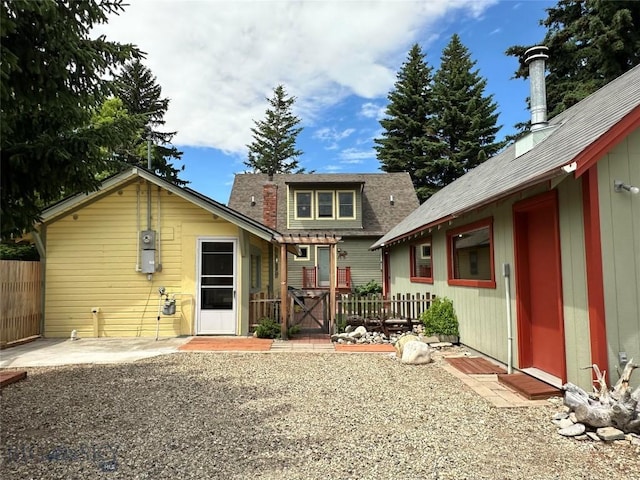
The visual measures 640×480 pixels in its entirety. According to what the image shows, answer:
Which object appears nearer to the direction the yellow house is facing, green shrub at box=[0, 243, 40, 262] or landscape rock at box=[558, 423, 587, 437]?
the landscape rock

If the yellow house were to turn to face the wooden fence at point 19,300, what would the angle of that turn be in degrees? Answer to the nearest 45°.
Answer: approximately 90° to its right

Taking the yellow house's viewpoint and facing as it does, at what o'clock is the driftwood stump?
The driftwood stump is roughly at 11 o'clock from the yellow house.

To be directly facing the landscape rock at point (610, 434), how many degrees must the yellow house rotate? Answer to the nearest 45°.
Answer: approximately 45° to its left

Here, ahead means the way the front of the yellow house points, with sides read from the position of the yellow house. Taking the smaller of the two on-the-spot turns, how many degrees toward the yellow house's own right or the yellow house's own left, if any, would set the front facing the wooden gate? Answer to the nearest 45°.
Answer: approximately 90° to the yellow house's own left

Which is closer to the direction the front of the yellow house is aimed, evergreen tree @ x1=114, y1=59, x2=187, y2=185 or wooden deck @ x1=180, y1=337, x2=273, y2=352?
the wooden deck

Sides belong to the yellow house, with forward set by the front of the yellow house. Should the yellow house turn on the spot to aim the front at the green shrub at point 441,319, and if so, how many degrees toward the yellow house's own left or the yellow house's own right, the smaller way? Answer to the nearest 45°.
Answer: approximately 45° to the yellow house's own left

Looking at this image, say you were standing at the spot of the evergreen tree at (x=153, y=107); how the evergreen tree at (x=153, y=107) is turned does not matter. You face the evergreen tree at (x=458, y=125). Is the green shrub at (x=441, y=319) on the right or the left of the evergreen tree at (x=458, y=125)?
right

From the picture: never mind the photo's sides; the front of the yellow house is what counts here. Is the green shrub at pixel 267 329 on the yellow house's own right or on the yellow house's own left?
on the yellow house's own left

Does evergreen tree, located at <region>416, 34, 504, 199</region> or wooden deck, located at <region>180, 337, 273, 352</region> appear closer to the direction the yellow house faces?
the wooden deck

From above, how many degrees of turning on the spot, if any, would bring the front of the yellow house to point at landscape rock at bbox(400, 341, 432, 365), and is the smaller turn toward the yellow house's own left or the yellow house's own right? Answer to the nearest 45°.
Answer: approximately 45° to the yellow house's own left

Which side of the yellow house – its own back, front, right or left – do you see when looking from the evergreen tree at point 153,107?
back

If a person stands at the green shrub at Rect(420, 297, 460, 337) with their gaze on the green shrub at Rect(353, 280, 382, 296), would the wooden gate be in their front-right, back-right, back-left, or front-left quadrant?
front-left

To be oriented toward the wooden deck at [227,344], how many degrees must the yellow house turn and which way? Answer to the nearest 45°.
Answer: approximately 45° to its left

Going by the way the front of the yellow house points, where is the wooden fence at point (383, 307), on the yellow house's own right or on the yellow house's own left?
on the yellow house's own left

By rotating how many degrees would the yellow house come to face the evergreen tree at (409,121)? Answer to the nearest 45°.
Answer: approximately 135° to its left

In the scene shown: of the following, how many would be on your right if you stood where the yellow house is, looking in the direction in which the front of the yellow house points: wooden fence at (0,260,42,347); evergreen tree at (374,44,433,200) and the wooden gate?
1

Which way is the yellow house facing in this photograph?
toward the camera

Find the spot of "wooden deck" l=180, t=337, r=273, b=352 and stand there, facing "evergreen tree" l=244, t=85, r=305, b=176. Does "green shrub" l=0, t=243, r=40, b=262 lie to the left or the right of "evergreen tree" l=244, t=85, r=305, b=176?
left
